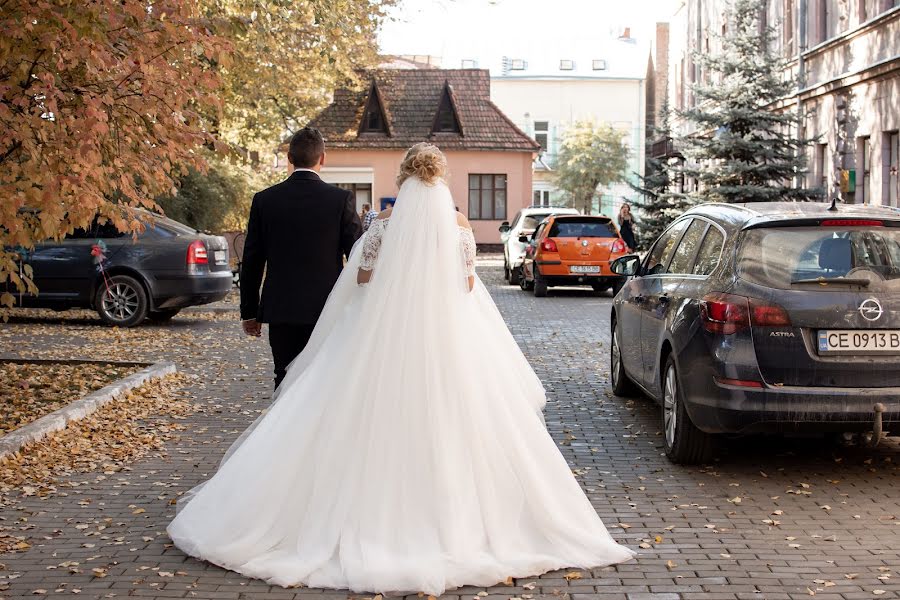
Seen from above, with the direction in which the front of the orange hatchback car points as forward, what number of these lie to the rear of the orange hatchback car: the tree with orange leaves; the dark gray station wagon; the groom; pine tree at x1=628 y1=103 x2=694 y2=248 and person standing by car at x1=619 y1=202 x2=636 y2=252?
3

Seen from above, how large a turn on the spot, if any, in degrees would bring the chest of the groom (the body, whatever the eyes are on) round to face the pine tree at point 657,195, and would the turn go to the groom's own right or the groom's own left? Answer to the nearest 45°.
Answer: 0° — they already face it

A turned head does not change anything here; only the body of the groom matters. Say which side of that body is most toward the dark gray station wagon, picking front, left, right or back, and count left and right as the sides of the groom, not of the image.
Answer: right

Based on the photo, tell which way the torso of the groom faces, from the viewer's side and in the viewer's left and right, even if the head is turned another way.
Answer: facing away from the viewer

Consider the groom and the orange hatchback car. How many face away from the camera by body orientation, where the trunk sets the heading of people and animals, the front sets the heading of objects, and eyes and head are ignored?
2

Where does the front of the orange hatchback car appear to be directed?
away from the camera

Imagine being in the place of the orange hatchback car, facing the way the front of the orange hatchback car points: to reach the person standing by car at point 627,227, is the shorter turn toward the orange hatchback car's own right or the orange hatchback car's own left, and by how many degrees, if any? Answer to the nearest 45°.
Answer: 0° — it already faces them

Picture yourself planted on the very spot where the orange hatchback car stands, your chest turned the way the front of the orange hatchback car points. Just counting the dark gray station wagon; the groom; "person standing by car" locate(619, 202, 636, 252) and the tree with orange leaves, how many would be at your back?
3

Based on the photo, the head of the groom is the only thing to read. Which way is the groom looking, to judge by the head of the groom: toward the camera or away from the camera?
away from the camera

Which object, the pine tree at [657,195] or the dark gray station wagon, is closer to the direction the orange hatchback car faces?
the pine tree

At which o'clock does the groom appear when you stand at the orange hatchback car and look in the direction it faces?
The groom is roughly at 6 o'clock from the orange hatchback car.
